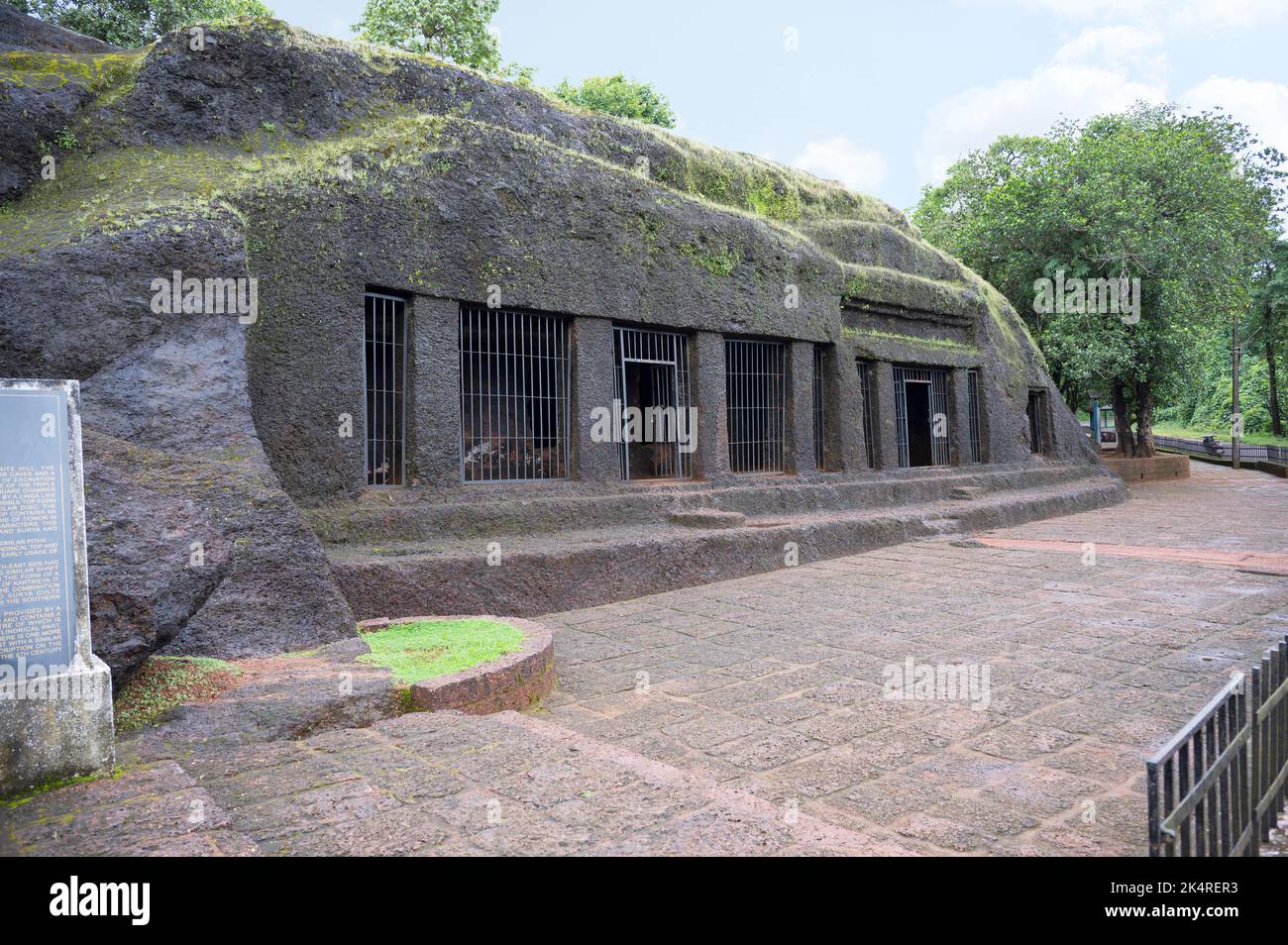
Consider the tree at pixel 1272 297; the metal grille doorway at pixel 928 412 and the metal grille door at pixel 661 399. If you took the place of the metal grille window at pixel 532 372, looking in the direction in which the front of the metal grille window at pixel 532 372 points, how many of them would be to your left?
3

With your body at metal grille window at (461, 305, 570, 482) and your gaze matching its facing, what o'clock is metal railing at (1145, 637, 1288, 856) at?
The metal railing is roughly at 1 o'clock from the metal grille window.

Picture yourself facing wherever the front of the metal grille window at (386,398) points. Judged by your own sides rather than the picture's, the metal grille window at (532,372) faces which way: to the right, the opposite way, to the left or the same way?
the same way

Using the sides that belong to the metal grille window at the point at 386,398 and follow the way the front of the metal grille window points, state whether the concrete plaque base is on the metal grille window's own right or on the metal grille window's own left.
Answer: on the metal grille window's own right

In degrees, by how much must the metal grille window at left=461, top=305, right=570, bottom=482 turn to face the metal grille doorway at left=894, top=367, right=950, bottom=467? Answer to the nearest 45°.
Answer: approximately 90° to its left

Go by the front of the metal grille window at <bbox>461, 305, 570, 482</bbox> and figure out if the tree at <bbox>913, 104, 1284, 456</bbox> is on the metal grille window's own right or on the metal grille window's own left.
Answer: on the metal grille window's own left

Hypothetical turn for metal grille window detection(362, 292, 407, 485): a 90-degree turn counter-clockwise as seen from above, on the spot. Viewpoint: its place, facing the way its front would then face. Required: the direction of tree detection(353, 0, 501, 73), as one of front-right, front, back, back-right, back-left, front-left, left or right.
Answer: front-left

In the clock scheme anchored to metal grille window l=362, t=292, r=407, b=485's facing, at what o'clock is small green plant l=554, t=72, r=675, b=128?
The small green plant is roughly at 8 o'clock from the metal grille window.

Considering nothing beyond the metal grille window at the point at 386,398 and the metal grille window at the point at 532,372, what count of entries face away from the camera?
0

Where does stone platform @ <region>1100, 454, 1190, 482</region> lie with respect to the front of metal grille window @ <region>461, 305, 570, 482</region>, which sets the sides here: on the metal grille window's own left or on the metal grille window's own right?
on the metal grille window's own left

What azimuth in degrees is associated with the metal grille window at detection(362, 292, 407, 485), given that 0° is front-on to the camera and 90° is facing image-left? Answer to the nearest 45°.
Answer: approximately 315°

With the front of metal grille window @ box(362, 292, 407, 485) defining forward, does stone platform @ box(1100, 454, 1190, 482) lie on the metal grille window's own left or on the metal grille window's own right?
on the metal grille window's own left

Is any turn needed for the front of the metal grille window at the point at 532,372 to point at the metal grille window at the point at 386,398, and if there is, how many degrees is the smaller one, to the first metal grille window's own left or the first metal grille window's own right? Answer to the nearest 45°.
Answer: approximately 90° to the first metal grille window's own right

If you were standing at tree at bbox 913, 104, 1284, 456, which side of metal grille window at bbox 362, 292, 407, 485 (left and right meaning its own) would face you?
left

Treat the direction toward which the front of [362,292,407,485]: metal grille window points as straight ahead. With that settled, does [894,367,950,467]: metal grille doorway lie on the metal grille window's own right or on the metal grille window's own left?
on the metal grille window's own left

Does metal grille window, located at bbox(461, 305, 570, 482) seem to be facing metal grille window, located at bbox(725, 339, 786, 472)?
no

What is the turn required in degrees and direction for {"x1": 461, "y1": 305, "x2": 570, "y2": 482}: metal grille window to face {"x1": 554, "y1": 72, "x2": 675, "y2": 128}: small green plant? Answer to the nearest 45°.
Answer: approximately 135° to its left

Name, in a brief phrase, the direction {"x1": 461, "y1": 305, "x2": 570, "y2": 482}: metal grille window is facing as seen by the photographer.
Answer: facing the viewer and to the right of the viewer

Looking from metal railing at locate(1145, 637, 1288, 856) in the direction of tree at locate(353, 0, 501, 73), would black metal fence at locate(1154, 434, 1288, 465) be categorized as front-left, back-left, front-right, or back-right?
front-right
